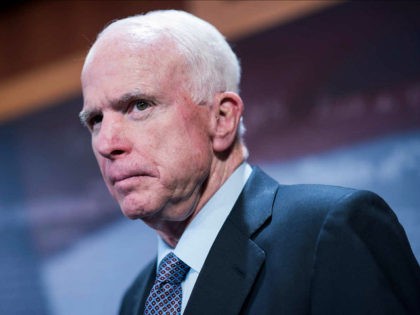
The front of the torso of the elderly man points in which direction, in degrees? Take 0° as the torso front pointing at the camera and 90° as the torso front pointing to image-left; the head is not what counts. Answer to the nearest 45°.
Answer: approximately 45°

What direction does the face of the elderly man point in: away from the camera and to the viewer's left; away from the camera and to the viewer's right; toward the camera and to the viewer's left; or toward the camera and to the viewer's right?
toward the camera and to the viewer's left
